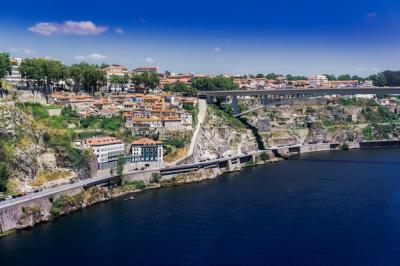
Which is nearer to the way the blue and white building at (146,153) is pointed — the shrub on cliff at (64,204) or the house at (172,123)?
the shrub on cliff

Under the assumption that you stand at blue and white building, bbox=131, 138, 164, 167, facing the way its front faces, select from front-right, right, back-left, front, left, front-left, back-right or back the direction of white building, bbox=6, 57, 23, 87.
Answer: back-right

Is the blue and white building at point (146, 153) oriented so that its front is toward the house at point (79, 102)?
no

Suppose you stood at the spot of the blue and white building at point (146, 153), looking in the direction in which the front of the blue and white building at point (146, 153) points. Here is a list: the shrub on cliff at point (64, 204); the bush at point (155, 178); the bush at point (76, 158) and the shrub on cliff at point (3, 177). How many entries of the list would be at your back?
0

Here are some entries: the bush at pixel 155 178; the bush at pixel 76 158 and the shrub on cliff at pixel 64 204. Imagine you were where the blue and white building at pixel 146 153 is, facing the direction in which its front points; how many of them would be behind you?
0

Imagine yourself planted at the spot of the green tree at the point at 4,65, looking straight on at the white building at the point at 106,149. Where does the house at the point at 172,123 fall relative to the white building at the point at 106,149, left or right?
left

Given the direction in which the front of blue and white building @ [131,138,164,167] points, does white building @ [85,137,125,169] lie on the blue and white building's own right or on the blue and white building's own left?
on the blue and white building's own right

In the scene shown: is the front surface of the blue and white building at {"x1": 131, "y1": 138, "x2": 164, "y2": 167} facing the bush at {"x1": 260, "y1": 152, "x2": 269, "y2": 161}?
no

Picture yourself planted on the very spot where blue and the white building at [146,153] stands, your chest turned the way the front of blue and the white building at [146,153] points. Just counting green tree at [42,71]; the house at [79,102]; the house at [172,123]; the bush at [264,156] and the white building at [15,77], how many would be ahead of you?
0

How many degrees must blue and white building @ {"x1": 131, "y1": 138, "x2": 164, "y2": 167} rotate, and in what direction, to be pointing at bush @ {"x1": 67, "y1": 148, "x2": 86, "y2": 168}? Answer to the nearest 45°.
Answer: approximately 45° to its right

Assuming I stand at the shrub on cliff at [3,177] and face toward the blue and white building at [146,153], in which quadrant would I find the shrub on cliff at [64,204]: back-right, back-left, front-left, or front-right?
front-right

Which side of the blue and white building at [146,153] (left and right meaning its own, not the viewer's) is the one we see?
front

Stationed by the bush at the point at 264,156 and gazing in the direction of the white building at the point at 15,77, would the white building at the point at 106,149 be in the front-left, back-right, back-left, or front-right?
front-left

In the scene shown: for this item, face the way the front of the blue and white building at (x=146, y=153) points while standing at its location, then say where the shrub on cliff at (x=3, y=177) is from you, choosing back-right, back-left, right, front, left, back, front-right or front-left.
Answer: front-right

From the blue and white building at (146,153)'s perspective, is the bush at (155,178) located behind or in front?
in front

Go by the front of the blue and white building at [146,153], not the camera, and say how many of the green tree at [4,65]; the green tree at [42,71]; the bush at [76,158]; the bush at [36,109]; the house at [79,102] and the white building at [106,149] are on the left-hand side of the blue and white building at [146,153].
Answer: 0

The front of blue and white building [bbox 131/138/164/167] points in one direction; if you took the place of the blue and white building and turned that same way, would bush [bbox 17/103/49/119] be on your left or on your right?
on your right

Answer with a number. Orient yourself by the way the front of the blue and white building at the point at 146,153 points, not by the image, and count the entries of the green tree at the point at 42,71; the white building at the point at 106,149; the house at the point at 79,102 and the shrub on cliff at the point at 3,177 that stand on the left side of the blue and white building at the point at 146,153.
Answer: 0

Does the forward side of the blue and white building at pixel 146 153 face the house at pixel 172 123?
no

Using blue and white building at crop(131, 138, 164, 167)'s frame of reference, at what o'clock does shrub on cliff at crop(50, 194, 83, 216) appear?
The shrub on cliff is roughly at 1 o'clock from the blue and white building.
